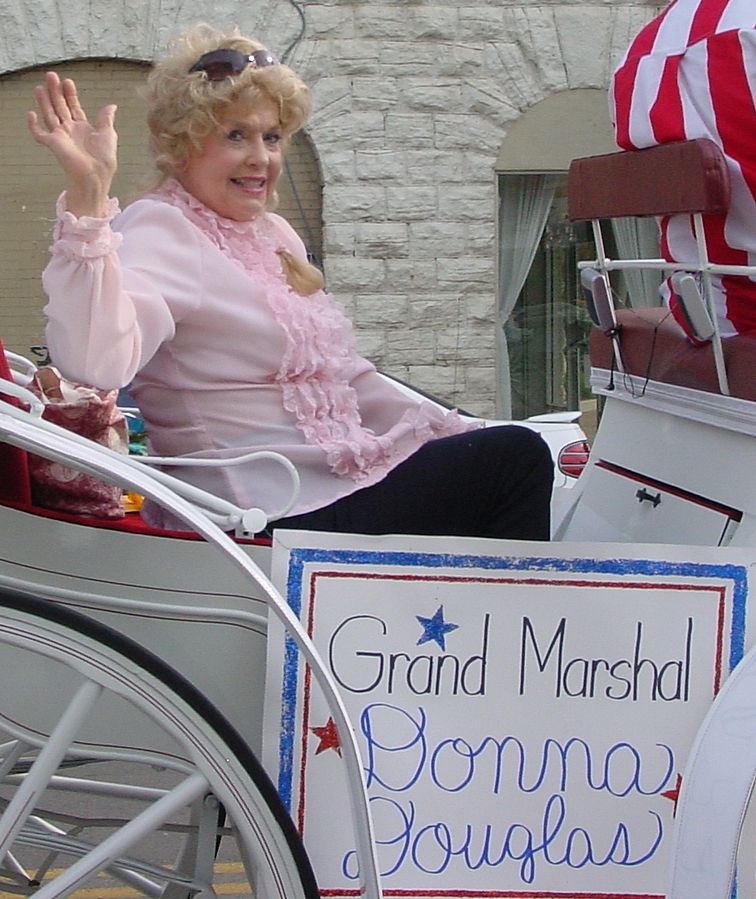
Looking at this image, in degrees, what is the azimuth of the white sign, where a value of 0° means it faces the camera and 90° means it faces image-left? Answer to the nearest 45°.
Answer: approximately 0°

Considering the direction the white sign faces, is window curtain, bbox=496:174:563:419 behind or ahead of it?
behind

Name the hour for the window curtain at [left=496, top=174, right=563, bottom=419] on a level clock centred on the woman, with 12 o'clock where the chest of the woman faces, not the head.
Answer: The window curtain is roughly at 8 o'clock from the woman.

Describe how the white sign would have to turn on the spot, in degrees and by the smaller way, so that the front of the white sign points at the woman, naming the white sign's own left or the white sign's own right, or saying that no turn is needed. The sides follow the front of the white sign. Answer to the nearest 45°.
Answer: approximately 135° to the white sign's own right

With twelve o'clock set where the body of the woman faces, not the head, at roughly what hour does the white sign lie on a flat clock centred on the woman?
The white sign is roughly at 12 o'clock from the woman.

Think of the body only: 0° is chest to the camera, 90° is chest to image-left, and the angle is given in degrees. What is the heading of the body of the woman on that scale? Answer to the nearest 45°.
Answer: approximately 315°
